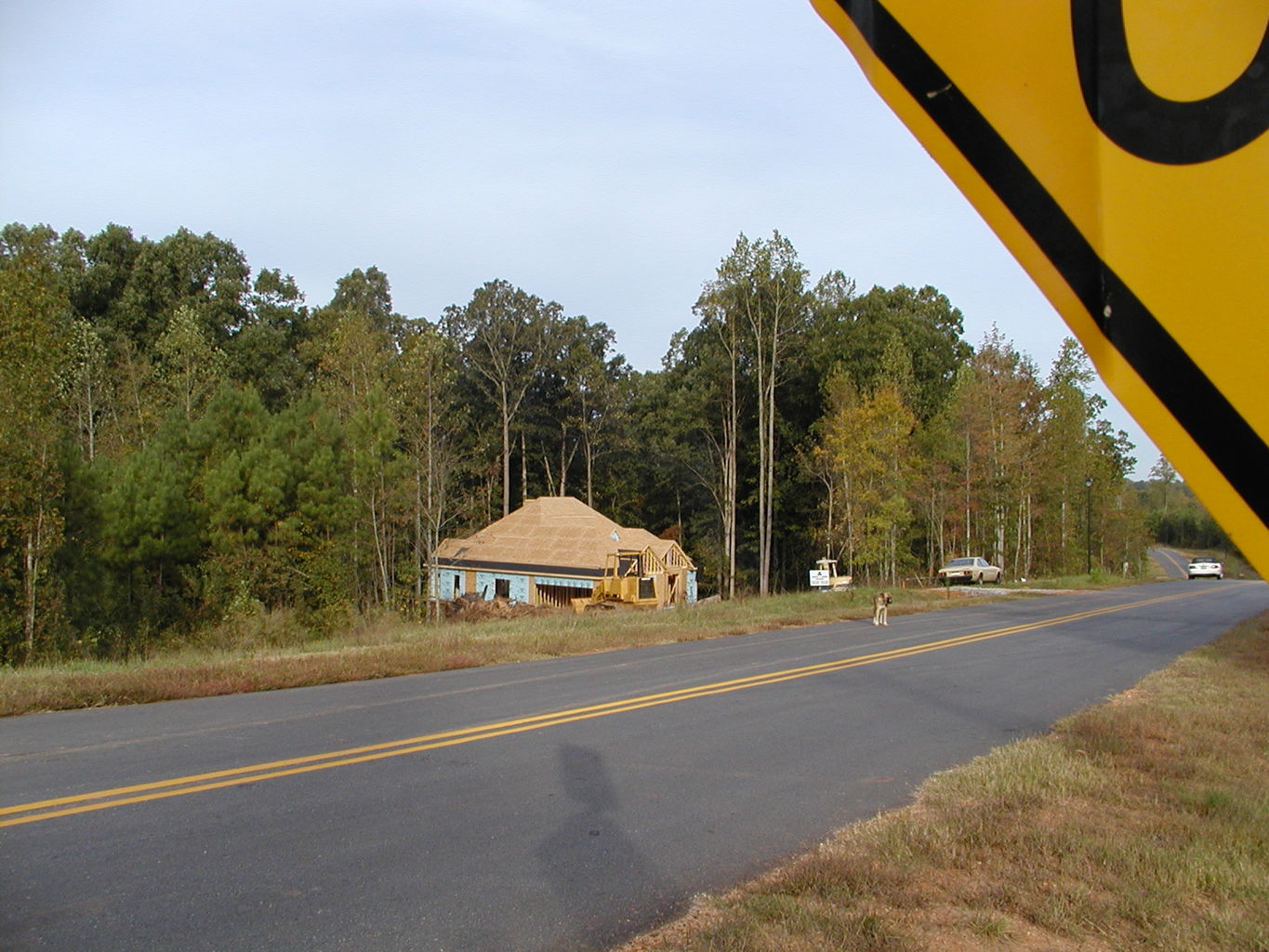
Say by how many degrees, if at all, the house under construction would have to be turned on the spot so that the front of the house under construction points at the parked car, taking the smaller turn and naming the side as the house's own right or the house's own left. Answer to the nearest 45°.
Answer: approximately 45° to the house's own left

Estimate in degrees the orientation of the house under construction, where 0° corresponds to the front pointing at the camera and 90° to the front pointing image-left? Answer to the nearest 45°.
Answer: approximately 315°

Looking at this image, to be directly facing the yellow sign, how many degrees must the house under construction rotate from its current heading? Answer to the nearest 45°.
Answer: approximately 45° to its right
